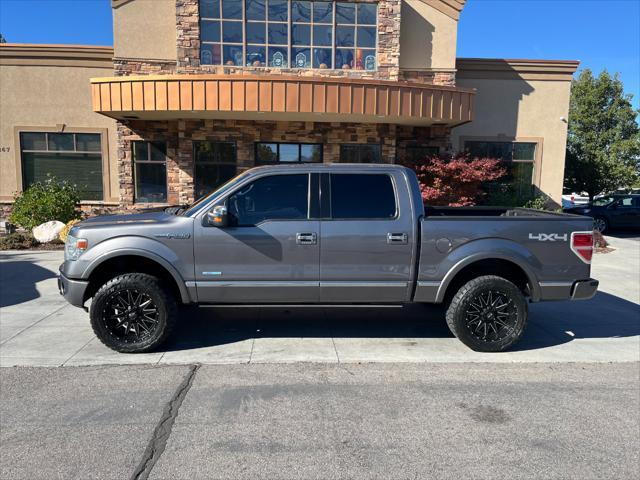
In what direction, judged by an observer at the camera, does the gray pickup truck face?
facing to the left of the viewer

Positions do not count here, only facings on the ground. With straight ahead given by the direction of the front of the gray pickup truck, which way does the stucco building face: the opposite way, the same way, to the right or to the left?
to the left

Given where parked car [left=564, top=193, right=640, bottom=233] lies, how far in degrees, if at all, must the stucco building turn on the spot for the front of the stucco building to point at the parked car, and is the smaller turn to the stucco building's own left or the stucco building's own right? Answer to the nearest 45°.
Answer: approximately 90° to the stucco building's own left

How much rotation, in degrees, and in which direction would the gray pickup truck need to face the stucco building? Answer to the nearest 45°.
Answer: approximately 90° to its right

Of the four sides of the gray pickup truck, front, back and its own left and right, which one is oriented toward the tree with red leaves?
right

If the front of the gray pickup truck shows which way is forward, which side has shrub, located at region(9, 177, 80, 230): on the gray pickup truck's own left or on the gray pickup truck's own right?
on the gray pickup truck's own right

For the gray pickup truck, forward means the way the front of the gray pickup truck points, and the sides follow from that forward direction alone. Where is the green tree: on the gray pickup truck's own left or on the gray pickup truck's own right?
on the gray pickup truck's own right

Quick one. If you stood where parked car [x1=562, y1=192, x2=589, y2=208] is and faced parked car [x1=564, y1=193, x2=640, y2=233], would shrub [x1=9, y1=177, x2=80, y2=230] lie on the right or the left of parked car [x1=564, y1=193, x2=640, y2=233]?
right

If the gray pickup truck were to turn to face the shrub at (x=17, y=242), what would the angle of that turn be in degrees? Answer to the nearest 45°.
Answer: approximately 45° to its right

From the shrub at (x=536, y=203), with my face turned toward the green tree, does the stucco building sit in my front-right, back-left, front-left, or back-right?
back-left

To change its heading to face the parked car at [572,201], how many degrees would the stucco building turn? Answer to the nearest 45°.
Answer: approximately 135° to its left

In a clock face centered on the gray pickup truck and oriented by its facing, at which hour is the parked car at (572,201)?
The parked car is roughly at 4 o'clock from the gray pickup truck.

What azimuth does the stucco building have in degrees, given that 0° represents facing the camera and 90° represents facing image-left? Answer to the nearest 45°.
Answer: approximately 0°

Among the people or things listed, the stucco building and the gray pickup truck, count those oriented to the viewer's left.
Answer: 1

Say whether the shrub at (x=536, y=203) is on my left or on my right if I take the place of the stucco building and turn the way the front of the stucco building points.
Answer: on my left
